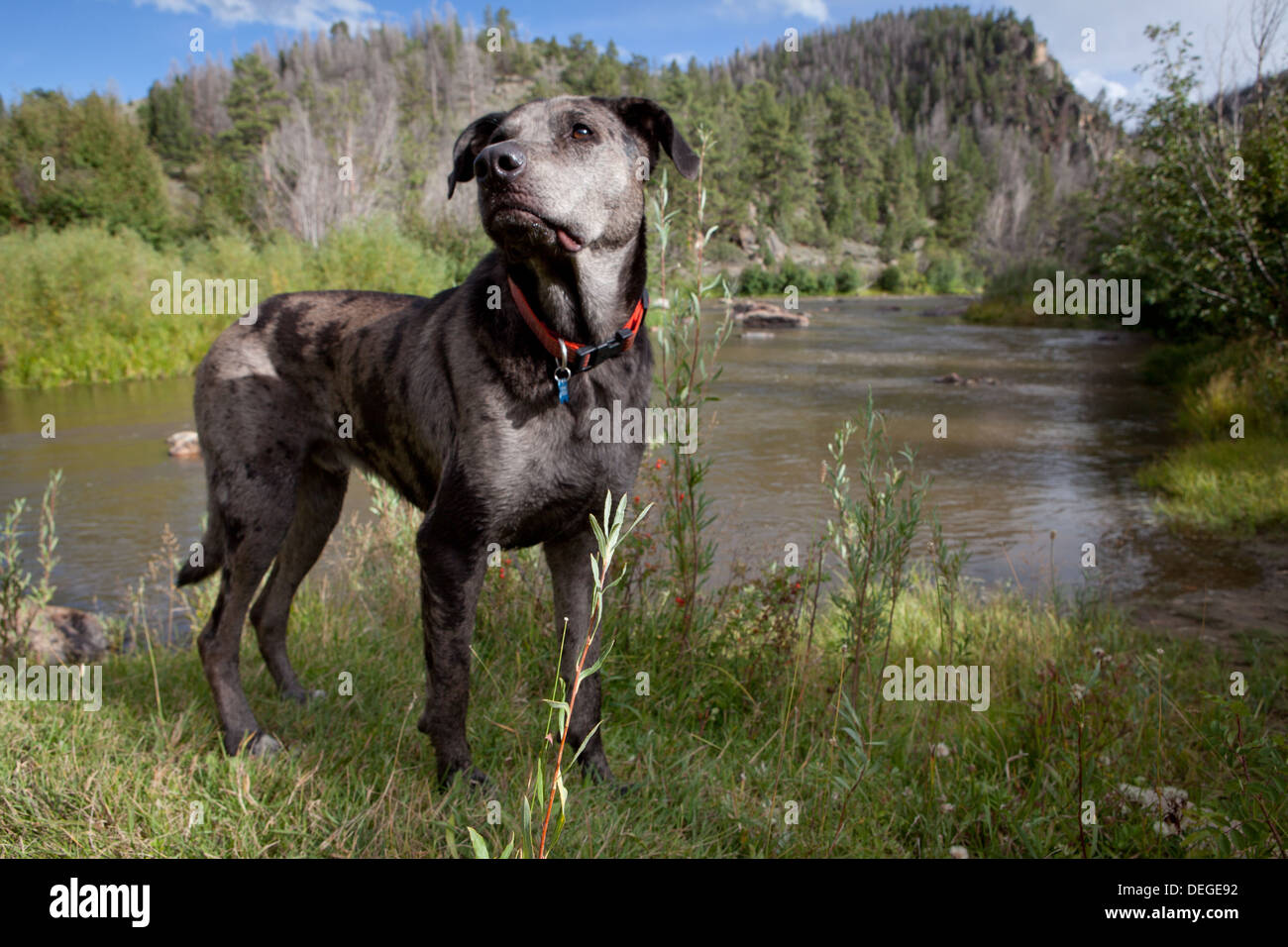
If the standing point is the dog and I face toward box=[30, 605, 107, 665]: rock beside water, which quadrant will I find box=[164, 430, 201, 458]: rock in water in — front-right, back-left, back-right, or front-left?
front-right

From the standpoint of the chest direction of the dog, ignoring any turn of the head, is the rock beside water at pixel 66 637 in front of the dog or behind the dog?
behind

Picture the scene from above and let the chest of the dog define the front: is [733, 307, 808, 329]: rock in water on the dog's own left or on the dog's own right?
on the dog's own left

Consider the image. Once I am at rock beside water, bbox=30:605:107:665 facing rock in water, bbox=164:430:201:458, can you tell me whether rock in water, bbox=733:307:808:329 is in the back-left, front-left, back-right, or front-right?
front-right

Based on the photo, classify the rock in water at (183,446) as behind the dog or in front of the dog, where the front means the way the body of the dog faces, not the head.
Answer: behind

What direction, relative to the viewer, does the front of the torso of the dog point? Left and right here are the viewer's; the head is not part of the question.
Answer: facing the viewer and to the right of the viewer

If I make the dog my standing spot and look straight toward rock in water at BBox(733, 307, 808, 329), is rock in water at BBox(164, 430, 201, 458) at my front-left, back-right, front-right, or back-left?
front-left
